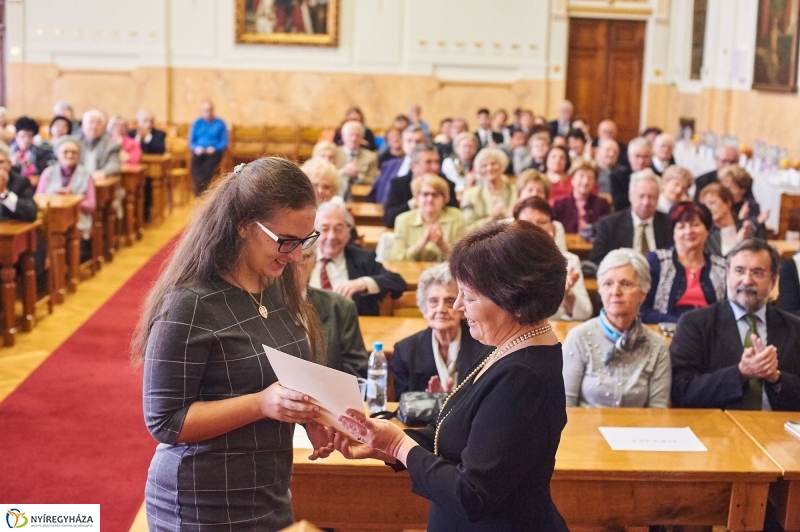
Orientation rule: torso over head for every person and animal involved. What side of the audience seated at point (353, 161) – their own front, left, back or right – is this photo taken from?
front

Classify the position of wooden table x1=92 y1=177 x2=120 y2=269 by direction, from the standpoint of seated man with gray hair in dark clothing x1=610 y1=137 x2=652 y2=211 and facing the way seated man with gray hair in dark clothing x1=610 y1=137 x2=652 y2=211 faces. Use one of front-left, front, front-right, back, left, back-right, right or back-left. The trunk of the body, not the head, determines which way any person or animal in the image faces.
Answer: right

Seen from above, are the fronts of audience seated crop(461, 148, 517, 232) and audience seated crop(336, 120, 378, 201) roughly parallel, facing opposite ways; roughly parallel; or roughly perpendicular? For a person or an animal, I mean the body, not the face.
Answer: roughly parallel

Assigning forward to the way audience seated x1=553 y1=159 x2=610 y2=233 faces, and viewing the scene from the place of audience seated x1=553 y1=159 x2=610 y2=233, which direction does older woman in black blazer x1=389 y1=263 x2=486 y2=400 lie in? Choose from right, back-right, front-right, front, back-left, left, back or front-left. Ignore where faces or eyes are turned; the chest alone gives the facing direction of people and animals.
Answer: front

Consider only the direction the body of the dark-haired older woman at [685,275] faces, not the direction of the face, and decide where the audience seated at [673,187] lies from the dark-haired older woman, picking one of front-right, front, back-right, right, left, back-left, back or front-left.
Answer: back

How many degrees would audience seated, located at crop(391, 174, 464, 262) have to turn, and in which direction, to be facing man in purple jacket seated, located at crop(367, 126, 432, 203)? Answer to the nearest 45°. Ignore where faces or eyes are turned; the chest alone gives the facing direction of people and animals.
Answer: approximately 180°

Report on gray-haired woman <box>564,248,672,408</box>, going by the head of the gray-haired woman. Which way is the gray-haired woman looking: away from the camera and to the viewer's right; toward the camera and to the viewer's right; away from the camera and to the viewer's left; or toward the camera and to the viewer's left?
toward the camera and to the viewer's left

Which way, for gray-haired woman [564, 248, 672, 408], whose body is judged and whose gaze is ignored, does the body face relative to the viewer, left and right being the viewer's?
facing the viewer

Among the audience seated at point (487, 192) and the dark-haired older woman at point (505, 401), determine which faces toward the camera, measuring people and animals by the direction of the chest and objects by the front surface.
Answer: the audience seated

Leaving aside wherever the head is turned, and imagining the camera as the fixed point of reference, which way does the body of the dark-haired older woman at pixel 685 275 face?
toward the camera

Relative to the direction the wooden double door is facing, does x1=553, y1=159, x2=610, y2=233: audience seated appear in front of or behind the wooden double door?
in front

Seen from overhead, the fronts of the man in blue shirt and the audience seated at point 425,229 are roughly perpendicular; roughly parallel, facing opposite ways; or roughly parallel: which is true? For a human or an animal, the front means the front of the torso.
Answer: roughly parallel

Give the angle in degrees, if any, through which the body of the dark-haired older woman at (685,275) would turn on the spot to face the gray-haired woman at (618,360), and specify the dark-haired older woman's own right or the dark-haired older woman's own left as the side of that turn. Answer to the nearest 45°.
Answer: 0° — they already face them

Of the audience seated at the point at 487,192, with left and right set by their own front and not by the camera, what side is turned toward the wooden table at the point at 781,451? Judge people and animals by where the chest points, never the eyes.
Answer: front

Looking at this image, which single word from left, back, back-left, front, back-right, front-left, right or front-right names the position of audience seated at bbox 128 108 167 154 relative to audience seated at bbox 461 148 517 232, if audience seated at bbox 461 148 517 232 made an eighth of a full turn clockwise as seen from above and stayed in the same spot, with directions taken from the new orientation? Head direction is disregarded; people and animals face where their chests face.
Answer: right

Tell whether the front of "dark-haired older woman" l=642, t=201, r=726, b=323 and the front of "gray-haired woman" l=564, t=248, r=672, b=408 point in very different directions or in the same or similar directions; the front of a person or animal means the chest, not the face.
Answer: same or similar directions

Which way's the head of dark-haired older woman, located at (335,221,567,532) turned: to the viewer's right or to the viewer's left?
to the viewer's left
